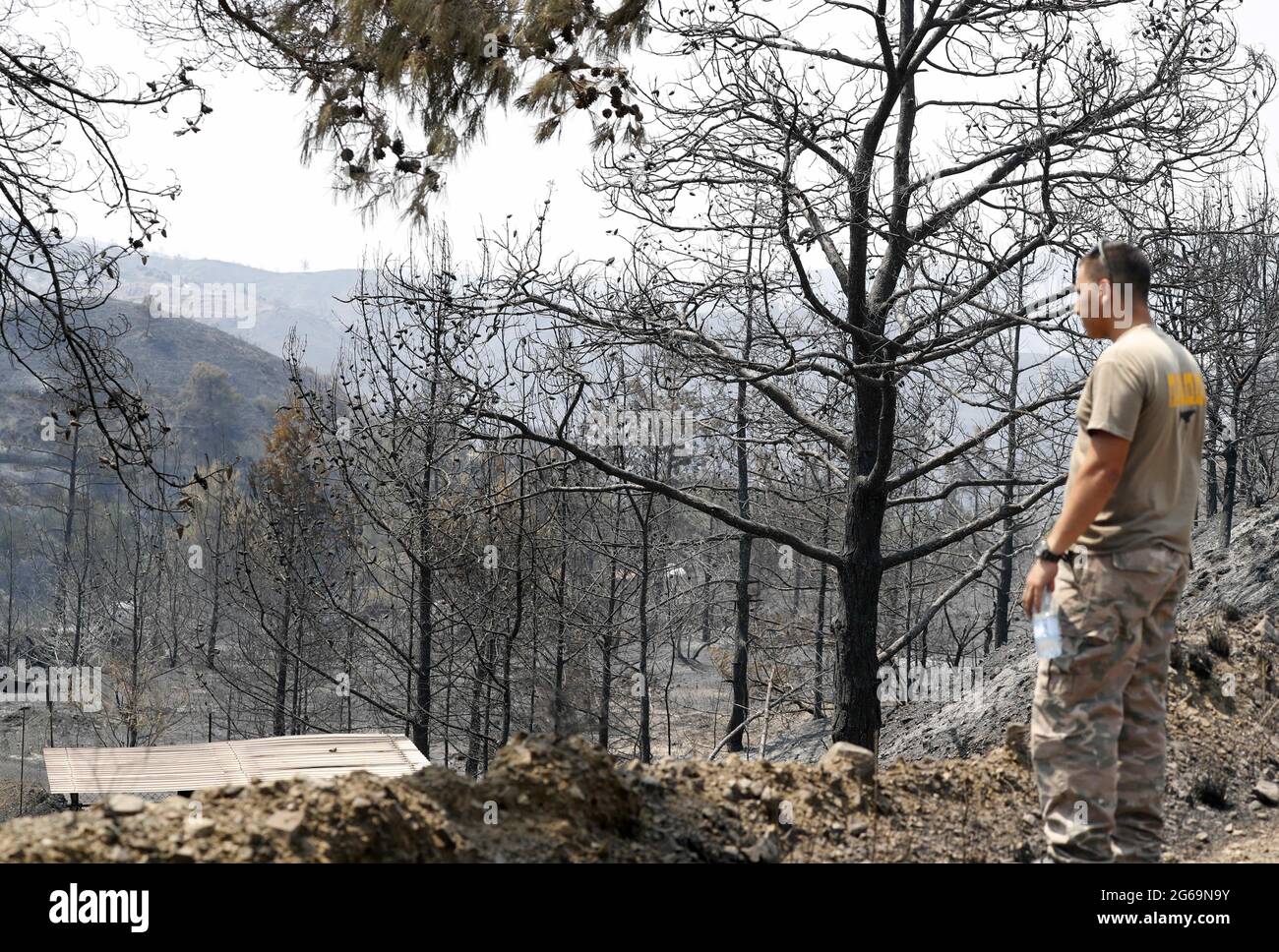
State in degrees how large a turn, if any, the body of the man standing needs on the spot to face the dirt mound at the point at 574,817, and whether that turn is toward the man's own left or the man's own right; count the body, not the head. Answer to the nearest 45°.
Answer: approximately 45° to the man's own left

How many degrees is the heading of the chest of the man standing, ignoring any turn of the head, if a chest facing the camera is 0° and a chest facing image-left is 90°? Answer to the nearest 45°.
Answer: approximately 135°

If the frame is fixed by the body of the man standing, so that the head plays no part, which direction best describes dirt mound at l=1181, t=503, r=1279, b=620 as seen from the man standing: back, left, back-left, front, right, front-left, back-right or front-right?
front-right

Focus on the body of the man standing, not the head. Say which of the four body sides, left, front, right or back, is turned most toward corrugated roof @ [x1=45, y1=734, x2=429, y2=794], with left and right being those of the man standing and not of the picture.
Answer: front

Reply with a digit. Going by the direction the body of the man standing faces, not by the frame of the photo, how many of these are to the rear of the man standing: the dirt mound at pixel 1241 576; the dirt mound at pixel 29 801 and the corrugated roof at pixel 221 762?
0

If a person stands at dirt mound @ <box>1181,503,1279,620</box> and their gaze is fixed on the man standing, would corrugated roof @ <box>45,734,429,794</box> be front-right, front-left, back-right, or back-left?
front-right

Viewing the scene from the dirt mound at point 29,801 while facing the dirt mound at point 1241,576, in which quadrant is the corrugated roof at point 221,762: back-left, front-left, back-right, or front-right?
front-right

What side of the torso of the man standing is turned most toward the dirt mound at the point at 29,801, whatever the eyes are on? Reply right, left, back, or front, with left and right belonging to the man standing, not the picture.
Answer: front
